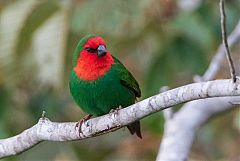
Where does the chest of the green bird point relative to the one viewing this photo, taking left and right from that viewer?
facing the viewer and to the left of the viewer

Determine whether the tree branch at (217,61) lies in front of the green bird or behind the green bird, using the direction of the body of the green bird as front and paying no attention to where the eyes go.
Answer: behind
